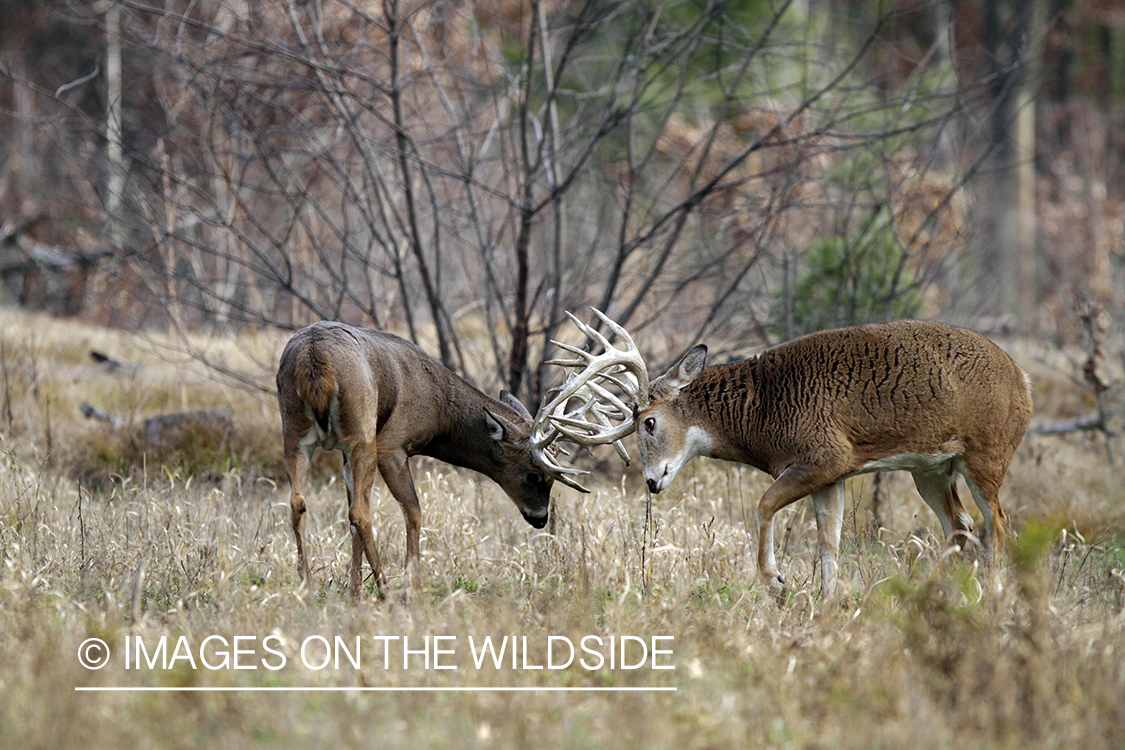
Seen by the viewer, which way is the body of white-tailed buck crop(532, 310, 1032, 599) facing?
to the viewer's left

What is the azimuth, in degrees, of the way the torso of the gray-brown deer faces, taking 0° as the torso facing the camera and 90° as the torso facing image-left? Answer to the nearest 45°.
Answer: approximately 225°
